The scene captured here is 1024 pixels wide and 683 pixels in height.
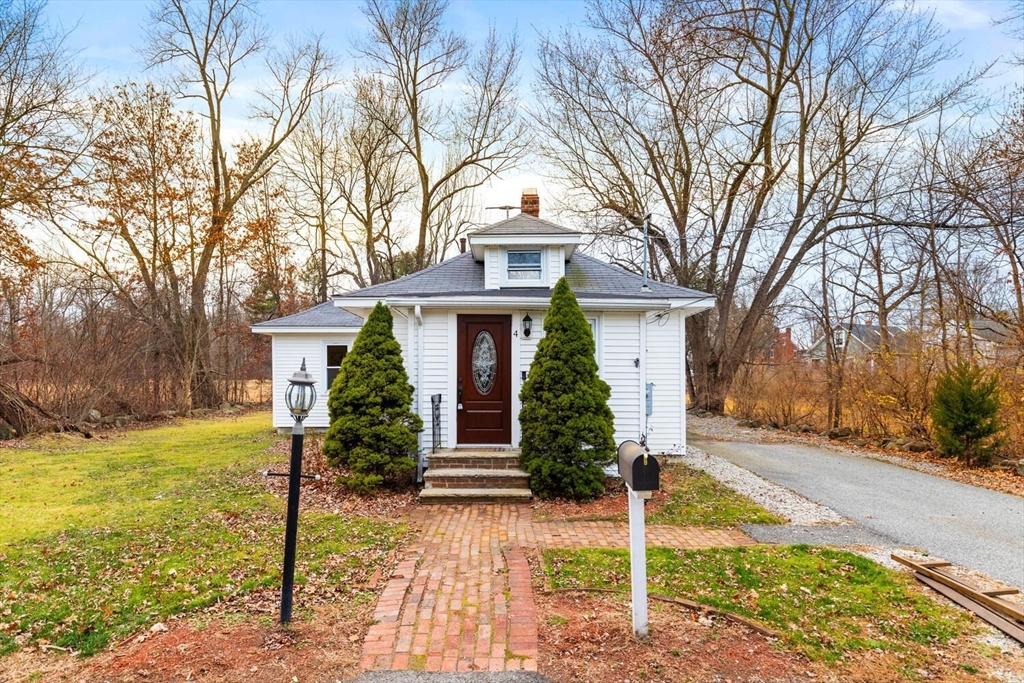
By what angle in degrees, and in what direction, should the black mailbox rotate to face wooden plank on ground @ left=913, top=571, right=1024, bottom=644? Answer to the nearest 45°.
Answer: approximately 135° to its left

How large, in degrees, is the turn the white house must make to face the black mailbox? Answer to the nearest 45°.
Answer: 0° — it already faces it

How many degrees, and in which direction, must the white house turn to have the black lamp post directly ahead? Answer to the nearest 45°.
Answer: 0° — it already faces it

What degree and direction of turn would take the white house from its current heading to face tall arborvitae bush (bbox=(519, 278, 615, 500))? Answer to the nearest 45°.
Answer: approximately 45° to its left

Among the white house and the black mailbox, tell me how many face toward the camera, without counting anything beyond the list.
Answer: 2

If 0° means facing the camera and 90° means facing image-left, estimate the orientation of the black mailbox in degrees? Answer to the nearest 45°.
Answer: approximately 0°

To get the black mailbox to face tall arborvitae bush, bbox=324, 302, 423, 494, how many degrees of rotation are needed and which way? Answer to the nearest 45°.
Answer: approximately 135° to its right

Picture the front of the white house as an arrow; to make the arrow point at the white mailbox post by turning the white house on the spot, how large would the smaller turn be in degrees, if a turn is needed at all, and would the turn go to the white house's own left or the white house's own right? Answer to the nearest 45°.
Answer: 0° — it already faces it
